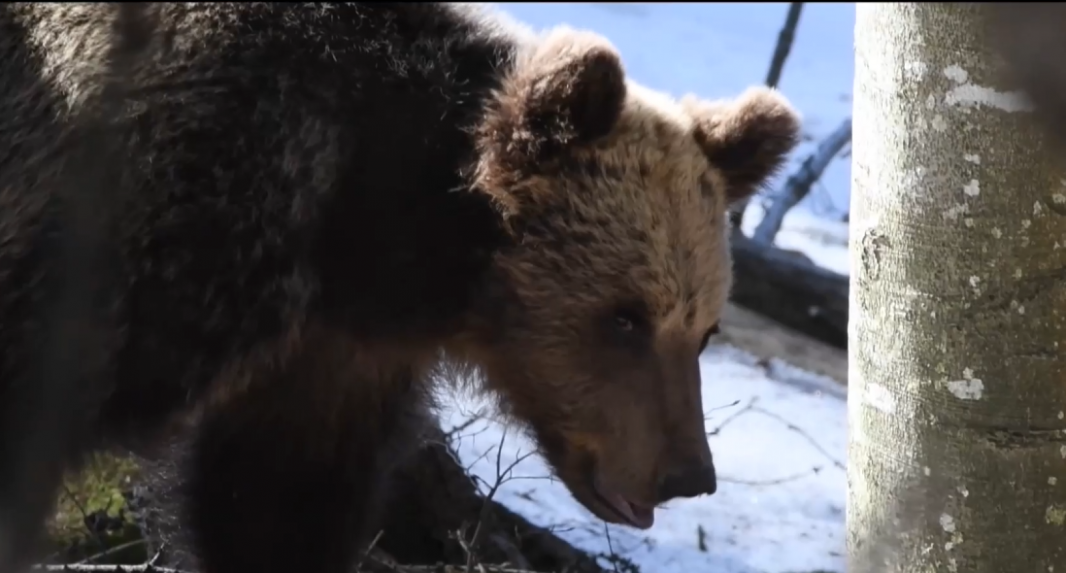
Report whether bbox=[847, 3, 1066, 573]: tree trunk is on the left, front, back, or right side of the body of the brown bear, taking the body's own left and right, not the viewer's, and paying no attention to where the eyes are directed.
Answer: front

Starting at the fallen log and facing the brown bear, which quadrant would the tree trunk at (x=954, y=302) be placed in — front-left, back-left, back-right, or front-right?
front-left

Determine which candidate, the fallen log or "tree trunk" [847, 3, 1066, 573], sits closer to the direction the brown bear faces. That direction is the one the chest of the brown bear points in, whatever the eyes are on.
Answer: the tree trunk

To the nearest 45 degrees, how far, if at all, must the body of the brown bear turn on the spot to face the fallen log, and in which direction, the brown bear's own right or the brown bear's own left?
approximately 45° to the brown bear's own left

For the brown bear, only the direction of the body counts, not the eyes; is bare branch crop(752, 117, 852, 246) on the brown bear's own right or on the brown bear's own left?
on the brown bear's own left

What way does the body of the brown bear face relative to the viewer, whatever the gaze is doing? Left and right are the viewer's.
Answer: facing to the right of the viewer
